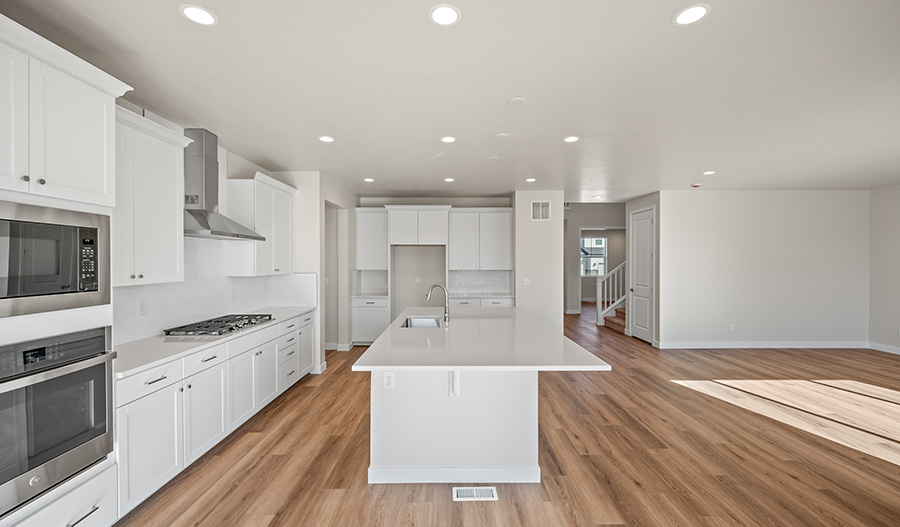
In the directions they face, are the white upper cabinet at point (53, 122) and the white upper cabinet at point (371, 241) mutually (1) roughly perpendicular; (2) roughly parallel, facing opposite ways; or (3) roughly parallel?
roughly perpendicular

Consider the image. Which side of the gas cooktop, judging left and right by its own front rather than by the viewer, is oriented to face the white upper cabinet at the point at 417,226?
left

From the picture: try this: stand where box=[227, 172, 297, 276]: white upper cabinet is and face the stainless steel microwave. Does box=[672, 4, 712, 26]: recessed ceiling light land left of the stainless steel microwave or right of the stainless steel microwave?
left

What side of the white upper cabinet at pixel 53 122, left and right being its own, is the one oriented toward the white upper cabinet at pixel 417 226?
left

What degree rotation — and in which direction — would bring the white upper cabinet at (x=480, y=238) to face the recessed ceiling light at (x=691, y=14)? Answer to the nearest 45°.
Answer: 0° — it already faces it

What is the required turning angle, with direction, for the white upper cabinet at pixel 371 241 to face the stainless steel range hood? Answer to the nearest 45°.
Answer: approximately 45° to its right

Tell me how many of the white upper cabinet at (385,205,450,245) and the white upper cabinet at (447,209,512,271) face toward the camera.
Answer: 2

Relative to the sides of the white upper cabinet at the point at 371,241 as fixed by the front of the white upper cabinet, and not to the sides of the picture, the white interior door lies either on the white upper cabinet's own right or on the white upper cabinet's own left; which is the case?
on the white upper cabinet's own left

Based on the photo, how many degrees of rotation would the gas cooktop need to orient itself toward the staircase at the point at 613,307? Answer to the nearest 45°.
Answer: approximately 45° to its left

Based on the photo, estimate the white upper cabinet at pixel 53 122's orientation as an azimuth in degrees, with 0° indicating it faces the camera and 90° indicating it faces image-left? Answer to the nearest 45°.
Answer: approximately 315°

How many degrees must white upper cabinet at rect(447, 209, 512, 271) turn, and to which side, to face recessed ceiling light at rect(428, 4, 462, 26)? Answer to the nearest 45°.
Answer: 0° — it already faces it

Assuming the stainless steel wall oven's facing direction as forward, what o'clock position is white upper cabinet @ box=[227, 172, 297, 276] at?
The white upper cabinet is roughly at 9 o'clock from the stainless steel wall oven.
